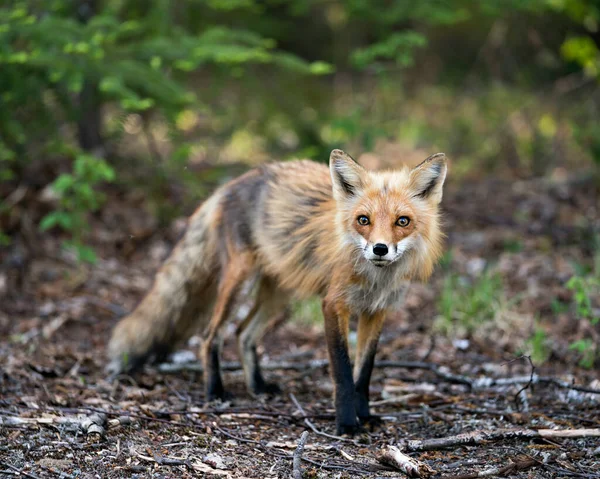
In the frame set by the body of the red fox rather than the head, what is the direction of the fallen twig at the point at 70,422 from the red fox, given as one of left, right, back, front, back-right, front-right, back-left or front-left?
right

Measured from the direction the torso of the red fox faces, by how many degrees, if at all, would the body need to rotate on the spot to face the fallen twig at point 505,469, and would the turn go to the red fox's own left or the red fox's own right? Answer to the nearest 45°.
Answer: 0° — it already faces it

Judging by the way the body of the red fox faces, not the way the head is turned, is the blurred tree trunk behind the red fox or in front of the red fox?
behind

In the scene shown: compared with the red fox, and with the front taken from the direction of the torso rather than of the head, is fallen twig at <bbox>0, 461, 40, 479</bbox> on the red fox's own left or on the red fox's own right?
on the red fox's own right

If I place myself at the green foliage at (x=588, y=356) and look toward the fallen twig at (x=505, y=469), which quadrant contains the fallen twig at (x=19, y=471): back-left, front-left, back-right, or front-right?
front-right

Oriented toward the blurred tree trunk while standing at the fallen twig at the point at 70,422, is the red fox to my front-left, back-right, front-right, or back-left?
front-right

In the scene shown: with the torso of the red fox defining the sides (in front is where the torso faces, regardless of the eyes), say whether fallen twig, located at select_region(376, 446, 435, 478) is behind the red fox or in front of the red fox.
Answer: in front

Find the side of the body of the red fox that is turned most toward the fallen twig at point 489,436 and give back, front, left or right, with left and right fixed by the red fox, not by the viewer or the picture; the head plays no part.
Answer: front

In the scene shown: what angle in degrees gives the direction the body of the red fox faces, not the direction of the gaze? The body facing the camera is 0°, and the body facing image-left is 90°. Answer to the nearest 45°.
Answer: approximately 315°
